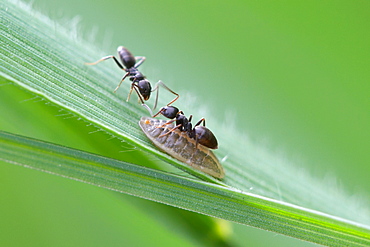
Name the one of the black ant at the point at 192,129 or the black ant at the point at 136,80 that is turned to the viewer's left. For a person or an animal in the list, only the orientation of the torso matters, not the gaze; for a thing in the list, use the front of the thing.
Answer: the black ant at the point at 192,129

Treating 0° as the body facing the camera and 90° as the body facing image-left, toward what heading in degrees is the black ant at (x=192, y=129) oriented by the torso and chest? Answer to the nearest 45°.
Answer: approximately 90°

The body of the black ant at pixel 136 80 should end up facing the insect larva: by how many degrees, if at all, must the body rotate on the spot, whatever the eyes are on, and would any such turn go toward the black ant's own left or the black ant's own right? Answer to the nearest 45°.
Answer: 0° — it already faces it
